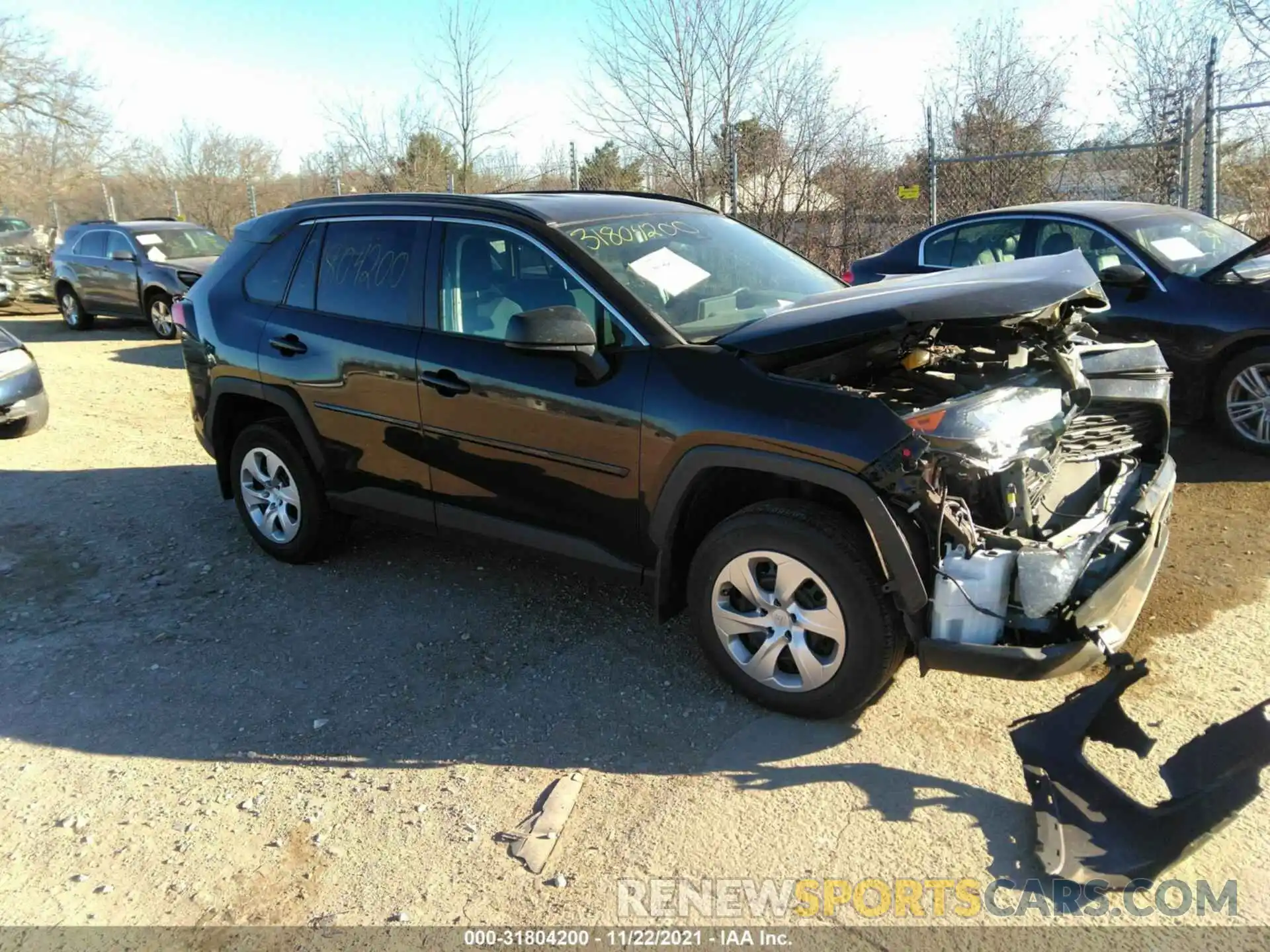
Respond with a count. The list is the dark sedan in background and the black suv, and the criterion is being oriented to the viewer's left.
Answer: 0

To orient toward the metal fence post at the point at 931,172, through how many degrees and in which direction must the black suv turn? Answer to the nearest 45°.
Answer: approximately 135° to its left

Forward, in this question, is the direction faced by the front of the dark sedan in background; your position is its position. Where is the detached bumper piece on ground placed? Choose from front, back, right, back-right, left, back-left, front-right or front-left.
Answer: front-right

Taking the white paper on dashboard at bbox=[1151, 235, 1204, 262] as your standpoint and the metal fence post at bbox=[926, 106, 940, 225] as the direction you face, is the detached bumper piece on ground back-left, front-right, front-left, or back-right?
back-left

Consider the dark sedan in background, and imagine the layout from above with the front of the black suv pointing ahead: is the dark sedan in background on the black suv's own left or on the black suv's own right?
on the black suv's own left

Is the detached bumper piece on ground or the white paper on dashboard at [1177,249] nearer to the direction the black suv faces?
the detached bumper piece on ground

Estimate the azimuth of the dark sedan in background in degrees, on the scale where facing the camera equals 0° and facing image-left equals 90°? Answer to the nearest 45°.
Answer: approximately 315°

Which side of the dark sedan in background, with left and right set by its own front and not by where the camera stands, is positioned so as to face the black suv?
right

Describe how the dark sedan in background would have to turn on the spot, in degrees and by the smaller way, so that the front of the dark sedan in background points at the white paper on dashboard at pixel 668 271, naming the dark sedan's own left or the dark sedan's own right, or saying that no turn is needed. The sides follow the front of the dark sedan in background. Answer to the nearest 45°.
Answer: approximately 90° to the dark sedan's own right
